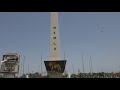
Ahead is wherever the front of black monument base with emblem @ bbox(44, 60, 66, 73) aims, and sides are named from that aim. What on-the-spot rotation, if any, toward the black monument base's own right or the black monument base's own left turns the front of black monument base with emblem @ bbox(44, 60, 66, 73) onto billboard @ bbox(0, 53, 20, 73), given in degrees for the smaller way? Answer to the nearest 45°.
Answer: approximately 135° to the black monument base's own right

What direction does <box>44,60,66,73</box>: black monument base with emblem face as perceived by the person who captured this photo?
facing the viewer

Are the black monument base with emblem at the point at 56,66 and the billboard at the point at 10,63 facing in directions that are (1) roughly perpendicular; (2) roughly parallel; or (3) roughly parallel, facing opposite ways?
roughly parallel

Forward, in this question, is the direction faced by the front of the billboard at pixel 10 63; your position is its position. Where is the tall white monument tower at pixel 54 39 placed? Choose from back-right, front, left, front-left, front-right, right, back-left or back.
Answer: front-left

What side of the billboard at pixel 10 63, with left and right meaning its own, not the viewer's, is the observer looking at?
front

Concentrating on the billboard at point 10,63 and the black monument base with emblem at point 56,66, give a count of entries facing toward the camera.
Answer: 2
